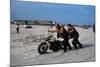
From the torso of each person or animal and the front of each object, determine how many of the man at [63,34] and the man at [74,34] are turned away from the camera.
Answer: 0

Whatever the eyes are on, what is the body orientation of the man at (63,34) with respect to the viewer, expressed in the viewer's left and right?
facing the viewer and to the left of the viewer

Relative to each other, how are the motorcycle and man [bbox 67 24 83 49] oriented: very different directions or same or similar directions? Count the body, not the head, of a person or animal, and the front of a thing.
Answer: same or similar directions

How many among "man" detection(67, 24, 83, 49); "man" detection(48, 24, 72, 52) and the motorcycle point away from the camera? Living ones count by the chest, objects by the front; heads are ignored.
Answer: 0

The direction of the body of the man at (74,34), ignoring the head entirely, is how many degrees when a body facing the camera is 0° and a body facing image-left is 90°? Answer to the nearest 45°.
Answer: approximately 45°

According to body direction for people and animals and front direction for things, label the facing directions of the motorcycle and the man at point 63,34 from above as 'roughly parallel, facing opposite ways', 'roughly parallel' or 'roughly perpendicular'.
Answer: roughly parallel
